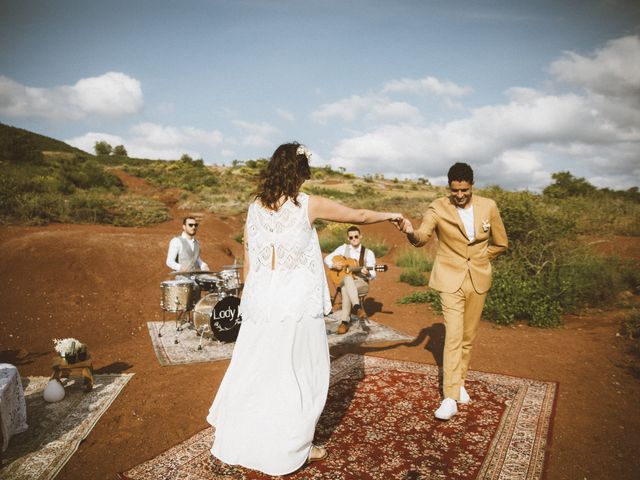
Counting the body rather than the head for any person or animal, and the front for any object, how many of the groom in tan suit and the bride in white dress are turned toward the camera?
1

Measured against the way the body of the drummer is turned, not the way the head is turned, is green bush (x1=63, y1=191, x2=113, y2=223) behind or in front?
behind

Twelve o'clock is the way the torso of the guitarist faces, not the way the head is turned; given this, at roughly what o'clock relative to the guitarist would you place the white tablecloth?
The white tablecloth is roughly at 1 o'clock from the guitarist.

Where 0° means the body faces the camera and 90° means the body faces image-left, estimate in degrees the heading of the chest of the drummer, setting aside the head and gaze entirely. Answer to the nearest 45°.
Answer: approximately 315°

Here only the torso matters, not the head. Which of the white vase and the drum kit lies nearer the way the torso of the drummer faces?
the drum kit

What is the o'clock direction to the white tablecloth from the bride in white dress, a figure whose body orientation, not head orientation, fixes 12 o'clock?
The white tablecloth is roughly at 8 o'clock from the bride in white dress.

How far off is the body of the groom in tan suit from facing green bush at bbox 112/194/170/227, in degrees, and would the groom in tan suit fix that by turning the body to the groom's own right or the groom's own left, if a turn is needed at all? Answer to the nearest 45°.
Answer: approximately 135° to the groom's own right

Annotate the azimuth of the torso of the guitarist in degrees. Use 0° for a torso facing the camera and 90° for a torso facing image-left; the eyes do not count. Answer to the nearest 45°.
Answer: approximately 0°

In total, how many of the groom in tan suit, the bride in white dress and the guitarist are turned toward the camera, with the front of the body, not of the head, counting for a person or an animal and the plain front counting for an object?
2

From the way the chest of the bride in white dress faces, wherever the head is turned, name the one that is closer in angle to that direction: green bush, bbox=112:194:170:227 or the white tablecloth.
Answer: the green bush

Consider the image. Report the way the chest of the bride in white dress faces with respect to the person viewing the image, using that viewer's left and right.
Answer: facing away from the viewer and to the right of the viewer
